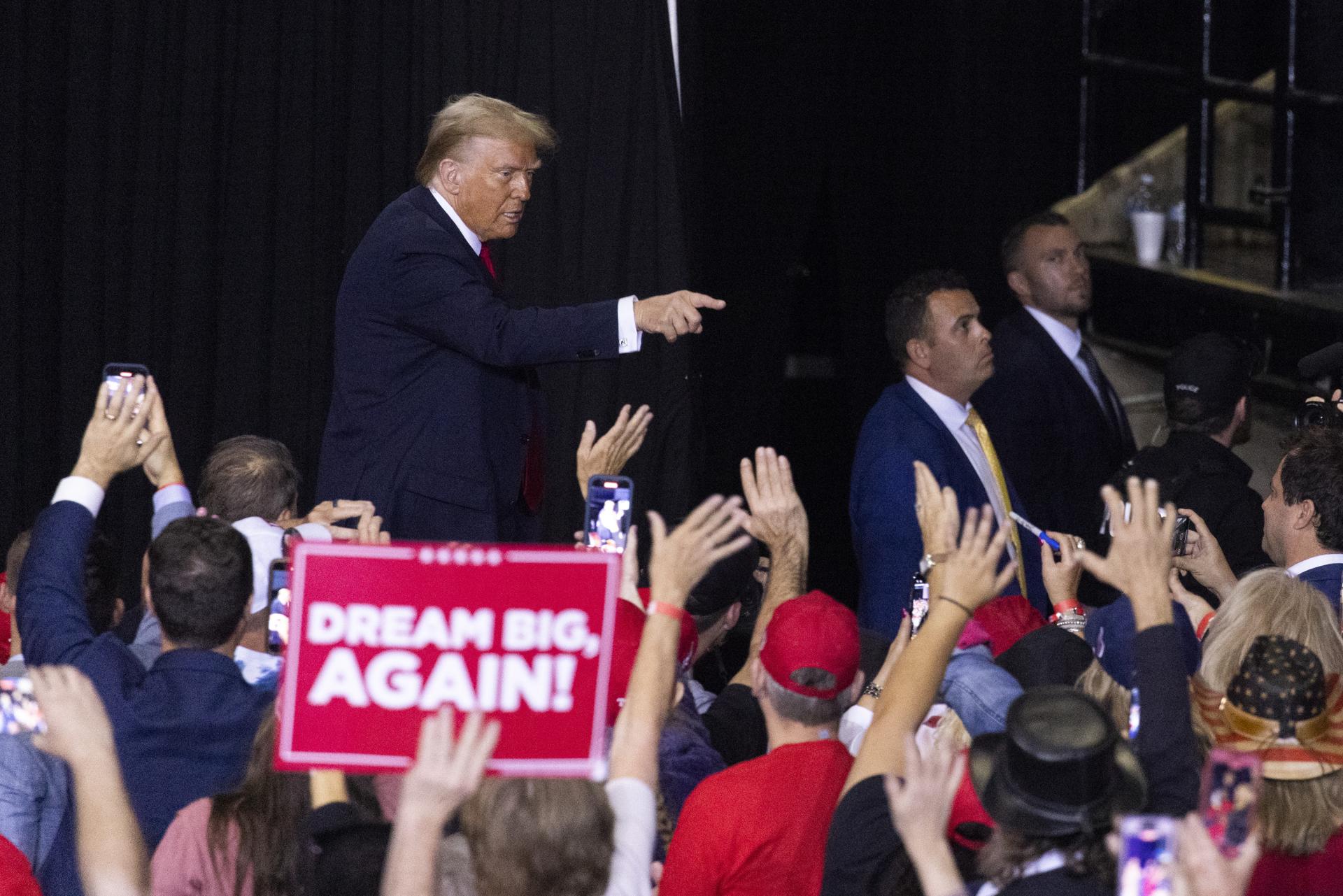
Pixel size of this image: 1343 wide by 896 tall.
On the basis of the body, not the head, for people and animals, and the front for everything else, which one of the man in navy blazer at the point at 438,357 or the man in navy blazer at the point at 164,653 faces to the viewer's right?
the man in navy blazer at the point at 438,357

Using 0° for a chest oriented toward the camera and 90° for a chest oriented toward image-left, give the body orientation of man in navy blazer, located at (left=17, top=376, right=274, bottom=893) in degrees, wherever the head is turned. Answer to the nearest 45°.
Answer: approximately 180°

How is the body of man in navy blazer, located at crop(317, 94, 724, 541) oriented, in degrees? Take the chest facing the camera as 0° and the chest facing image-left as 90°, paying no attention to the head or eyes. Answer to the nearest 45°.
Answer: approximately 270°

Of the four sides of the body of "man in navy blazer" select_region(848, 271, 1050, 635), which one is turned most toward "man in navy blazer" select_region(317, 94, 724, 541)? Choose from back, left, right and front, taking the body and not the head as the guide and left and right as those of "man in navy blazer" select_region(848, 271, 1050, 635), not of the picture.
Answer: right

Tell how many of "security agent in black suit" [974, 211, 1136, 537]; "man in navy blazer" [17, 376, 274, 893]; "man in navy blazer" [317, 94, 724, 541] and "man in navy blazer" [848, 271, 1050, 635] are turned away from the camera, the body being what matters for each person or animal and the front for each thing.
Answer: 1

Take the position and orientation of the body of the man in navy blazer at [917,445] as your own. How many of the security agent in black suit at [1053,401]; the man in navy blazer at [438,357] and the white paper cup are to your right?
1

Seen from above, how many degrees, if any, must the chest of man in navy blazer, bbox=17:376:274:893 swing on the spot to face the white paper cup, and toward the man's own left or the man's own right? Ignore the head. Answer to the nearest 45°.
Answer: approximately 45° to the man's own right

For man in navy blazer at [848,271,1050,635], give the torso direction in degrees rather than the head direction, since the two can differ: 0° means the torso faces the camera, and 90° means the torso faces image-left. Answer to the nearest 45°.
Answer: approximately 315°

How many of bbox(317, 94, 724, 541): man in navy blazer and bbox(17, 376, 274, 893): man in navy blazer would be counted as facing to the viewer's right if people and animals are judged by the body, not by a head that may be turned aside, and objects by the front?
1

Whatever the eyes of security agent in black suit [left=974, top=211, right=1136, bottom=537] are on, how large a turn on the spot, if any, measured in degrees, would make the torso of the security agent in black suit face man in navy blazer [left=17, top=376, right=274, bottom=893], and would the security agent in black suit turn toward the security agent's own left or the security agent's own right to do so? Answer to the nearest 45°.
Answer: approximately 45° to the security agent's own right

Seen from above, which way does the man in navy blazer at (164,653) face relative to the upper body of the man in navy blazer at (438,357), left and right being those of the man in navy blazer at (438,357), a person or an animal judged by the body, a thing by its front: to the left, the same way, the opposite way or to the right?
to the left

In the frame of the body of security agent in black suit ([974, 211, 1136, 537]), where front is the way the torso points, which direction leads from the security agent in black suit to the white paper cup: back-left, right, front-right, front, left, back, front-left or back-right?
back-left

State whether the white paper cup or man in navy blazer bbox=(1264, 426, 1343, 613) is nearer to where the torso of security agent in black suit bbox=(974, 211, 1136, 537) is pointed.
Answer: the man in navy blazer
